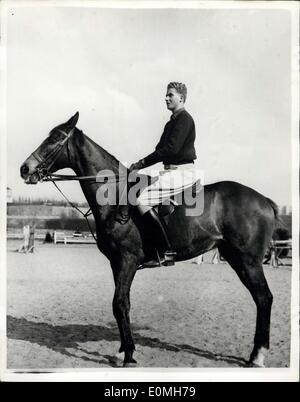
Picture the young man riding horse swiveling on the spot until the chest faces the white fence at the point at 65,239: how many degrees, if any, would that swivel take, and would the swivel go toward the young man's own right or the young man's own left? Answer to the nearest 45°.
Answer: approximately 90° to the young man's own right

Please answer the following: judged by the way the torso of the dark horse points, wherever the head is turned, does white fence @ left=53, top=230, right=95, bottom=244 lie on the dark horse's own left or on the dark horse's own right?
on the dark horse's own right

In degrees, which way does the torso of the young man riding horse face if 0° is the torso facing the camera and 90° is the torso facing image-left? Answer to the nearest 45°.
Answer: approximately 90°

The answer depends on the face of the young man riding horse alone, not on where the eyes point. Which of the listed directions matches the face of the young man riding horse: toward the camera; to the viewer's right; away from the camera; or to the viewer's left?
to the viewer's left

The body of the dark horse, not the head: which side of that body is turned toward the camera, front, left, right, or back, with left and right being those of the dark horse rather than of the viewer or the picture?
left
